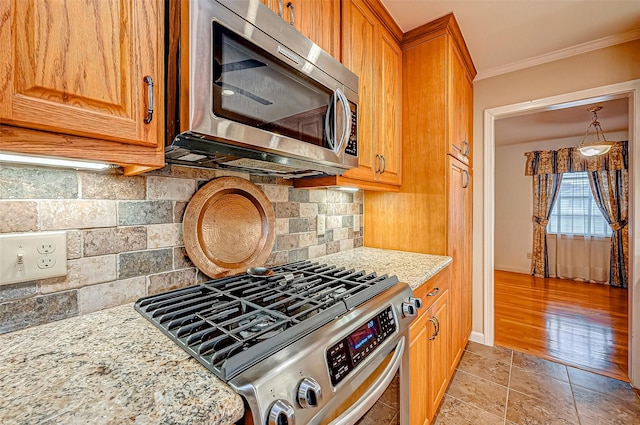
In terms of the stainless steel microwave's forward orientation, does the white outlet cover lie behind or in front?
behind

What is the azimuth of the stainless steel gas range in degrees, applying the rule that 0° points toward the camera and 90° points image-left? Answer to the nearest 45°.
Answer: approximately 315°

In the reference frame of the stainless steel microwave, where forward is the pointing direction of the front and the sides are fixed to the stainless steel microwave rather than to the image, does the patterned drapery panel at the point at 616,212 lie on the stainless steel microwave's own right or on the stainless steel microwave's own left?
on the stainless steel microwave's own left

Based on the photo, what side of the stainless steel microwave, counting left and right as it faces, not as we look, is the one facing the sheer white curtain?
left

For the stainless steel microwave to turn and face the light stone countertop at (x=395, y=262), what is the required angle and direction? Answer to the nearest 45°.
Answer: approximately 90° to its left

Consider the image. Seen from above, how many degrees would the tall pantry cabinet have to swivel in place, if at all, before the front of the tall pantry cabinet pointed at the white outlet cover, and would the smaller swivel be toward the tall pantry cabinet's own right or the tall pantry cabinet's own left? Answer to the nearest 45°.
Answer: approximately 135° to the tall pantry cabinet's own right

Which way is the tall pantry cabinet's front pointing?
to the viewer's right

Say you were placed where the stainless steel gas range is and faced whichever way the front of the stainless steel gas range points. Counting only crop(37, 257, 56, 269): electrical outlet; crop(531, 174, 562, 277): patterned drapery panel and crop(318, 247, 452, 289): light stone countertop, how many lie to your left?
2
